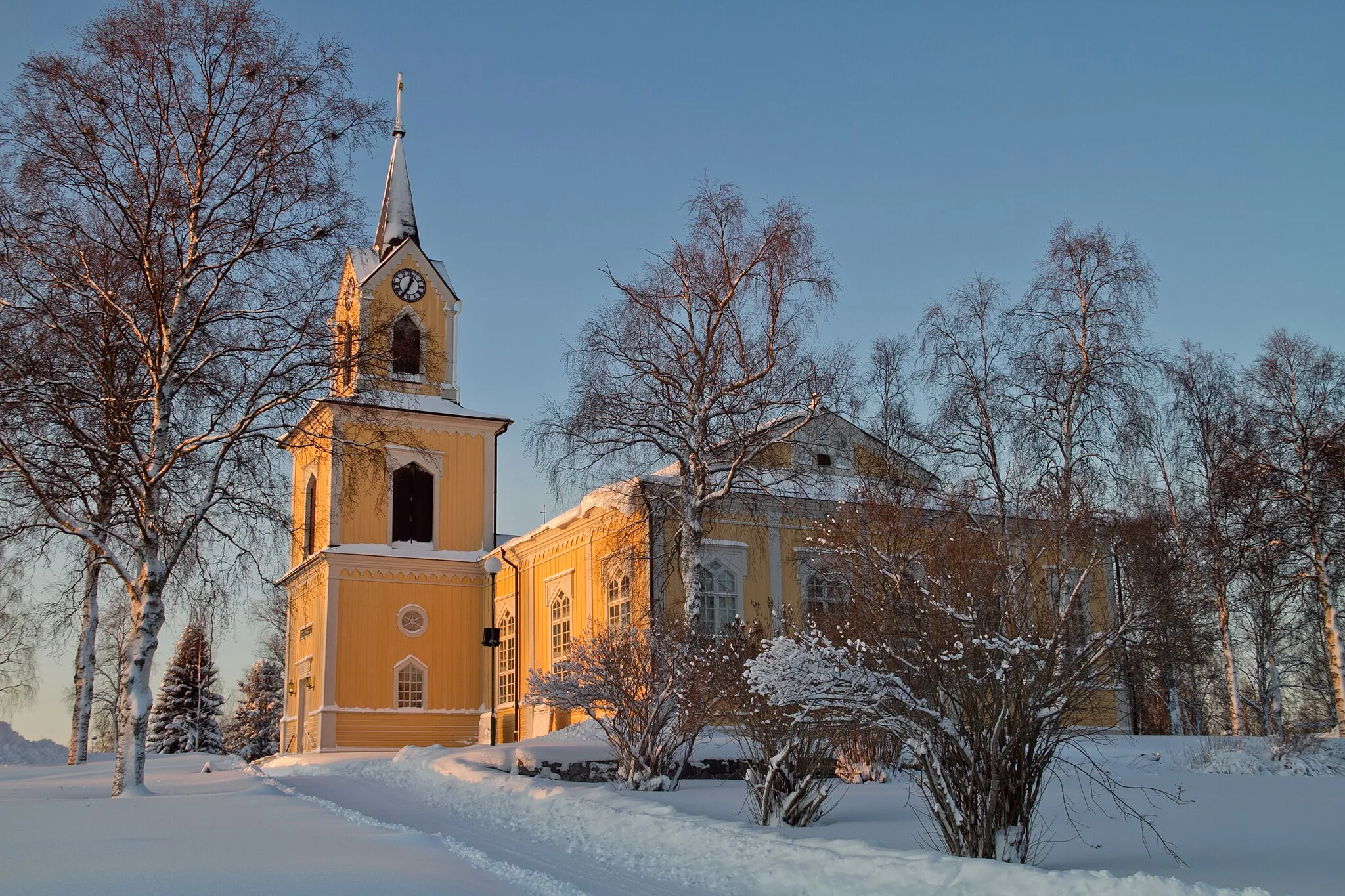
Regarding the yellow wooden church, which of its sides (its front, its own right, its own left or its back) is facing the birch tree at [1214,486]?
back

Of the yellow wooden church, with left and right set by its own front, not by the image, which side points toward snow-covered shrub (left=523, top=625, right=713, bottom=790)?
left

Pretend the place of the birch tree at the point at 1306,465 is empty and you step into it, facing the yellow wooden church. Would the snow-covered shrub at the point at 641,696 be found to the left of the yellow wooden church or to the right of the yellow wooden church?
left

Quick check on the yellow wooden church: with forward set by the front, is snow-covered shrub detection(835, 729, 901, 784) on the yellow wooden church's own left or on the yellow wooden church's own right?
on the yellow wooden church's own left

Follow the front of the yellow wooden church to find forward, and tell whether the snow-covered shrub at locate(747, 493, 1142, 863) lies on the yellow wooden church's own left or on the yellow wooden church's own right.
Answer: on the yellow wooden church's own left

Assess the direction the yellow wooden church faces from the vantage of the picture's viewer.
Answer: facing to the left of the viewer

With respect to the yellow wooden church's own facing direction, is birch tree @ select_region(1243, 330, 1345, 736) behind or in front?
behind
